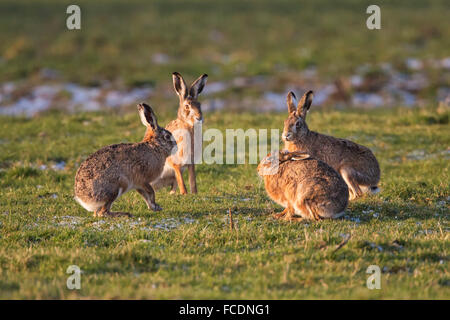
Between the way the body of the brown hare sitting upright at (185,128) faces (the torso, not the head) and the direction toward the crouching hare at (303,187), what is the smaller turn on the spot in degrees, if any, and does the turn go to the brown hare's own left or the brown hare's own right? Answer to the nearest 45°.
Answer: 0° — it already faces it

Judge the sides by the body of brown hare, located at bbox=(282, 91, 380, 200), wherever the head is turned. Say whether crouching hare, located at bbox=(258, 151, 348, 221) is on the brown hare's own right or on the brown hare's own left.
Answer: on the brown hare's own left

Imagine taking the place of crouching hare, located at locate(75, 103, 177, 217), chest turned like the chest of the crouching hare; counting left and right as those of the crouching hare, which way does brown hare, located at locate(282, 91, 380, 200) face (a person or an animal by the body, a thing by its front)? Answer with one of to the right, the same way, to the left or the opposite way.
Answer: the opposite way

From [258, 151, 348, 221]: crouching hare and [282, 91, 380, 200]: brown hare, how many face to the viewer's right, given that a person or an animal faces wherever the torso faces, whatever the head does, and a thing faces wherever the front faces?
0

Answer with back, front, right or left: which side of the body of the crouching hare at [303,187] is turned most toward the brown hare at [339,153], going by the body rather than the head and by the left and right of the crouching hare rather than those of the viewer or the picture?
right

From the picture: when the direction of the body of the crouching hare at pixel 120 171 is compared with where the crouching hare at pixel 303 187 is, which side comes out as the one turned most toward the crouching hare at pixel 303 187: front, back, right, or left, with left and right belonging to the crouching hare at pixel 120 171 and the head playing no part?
front

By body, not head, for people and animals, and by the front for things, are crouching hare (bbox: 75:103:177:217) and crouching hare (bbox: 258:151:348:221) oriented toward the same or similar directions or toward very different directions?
very different directions

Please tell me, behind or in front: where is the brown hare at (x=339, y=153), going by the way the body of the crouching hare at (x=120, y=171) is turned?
in front

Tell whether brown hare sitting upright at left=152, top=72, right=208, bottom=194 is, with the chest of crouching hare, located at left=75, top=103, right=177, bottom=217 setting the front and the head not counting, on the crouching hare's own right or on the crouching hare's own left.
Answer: on the crouching hare's own left

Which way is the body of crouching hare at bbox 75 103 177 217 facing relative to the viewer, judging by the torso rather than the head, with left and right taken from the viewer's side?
facing to the right of the viewer

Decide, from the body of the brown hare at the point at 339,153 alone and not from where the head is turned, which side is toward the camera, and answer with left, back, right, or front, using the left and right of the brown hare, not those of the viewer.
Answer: left

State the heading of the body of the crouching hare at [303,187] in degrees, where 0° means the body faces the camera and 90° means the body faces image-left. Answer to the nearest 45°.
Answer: approximately 90°

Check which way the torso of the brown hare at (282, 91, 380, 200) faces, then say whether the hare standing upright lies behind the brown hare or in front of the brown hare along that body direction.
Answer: in front
